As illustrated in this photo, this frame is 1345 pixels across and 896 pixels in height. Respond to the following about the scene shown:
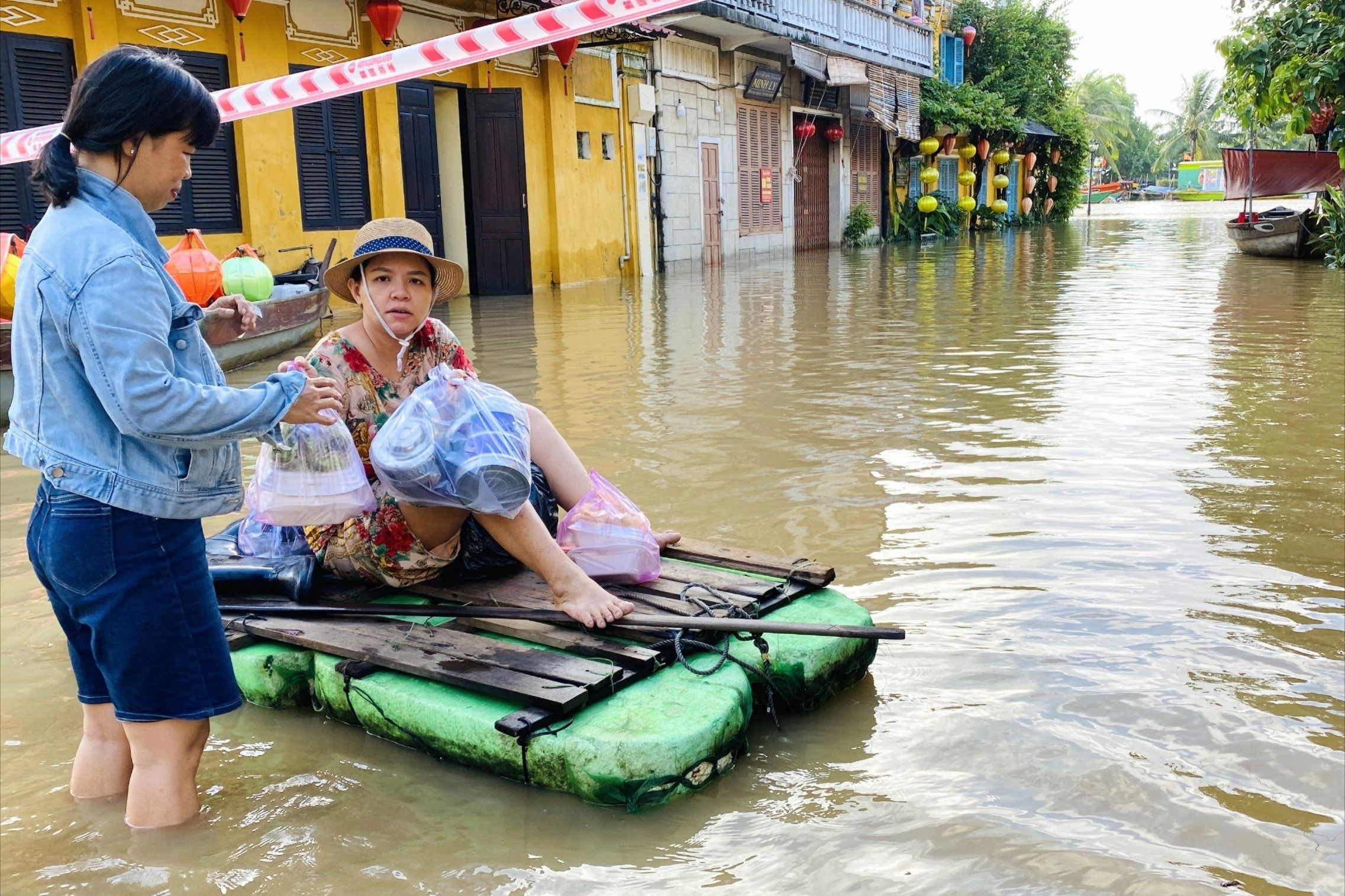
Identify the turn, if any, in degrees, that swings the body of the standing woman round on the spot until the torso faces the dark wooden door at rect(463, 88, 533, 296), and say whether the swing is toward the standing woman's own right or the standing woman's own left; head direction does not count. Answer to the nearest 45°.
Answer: approximately 90° to the standing woman's own left

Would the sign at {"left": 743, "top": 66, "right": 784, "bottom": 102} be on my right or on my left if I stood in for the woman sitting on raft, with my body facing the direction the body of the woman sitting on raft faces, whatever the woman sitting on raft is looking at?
on my left

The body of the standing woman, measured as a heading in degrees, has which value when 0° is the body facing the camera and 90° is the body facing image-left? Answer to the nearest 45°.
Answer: approximately 270°

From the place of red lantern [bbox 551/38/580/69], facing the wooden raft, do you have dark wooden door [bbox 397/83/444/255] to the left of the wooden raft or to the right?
right

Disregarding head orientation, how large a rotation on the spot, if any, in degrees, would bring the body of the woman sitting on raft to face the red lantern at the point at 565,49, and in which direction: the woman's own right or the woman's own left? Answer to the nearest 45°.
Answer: approximately 135° to the woman's own left

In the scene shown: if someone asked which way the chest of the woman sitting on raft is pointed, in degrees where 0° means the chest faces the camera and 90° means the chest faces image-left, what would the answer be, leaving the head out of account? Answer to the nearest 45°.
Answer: approximately 315°

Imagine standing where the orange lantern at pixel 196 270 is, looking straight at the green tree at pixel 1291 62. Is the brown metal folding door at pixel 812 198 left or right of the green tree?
left

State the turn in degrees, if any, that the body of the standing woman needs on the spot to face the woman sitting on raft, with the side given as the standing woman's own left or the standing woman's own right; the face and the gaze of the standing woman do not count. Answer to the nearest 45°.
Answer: approximately 45° to the standing woman's own left

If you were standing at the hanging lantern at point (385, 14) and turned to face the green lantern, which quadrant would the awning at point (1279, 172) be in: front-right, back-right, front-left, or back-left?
back-left

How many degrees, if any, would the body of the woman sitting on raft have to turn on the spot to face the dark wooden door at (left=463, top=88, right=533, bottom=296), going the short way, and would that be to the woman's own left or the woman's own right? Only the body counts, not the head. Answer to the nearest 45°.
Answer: approximately 135° to the woman's own left
